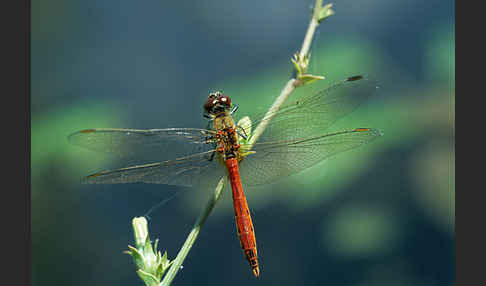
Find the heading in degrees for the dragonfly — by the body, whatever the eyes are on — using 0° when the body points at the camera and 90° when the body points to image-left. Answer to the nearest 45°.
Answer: approximately 180°
